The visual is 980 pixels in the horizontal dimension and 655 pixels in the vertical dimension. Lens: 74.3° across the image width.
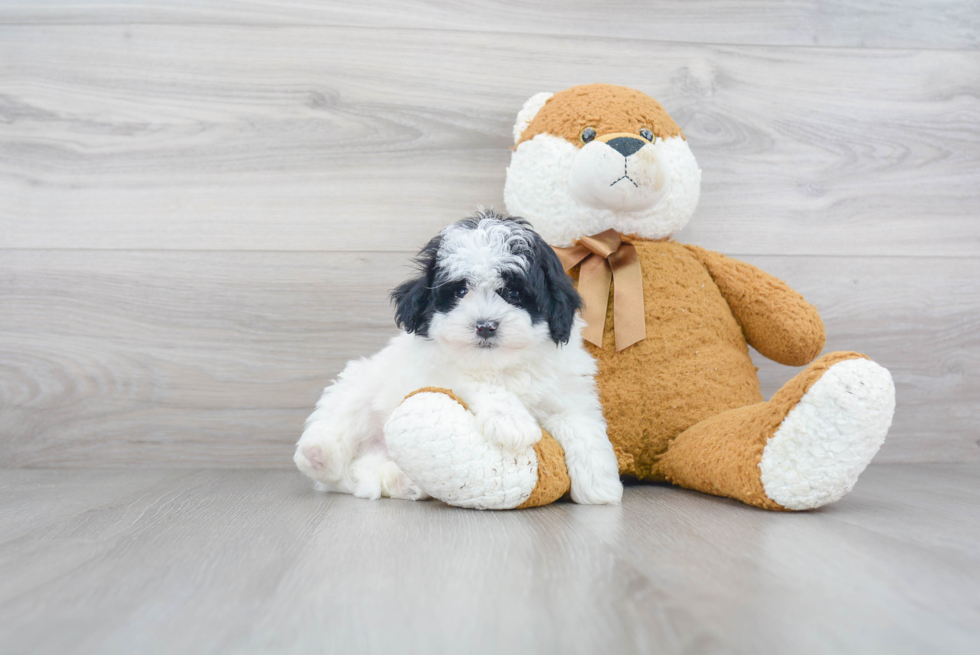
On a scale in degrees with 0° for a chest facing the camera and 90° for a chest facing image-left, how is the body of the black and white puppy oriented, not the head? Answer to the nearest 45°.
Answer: approximately 315°

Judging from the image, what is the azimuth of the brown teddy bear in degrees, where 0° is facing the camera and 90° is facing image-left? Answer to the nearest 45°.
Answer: approximately 0°
